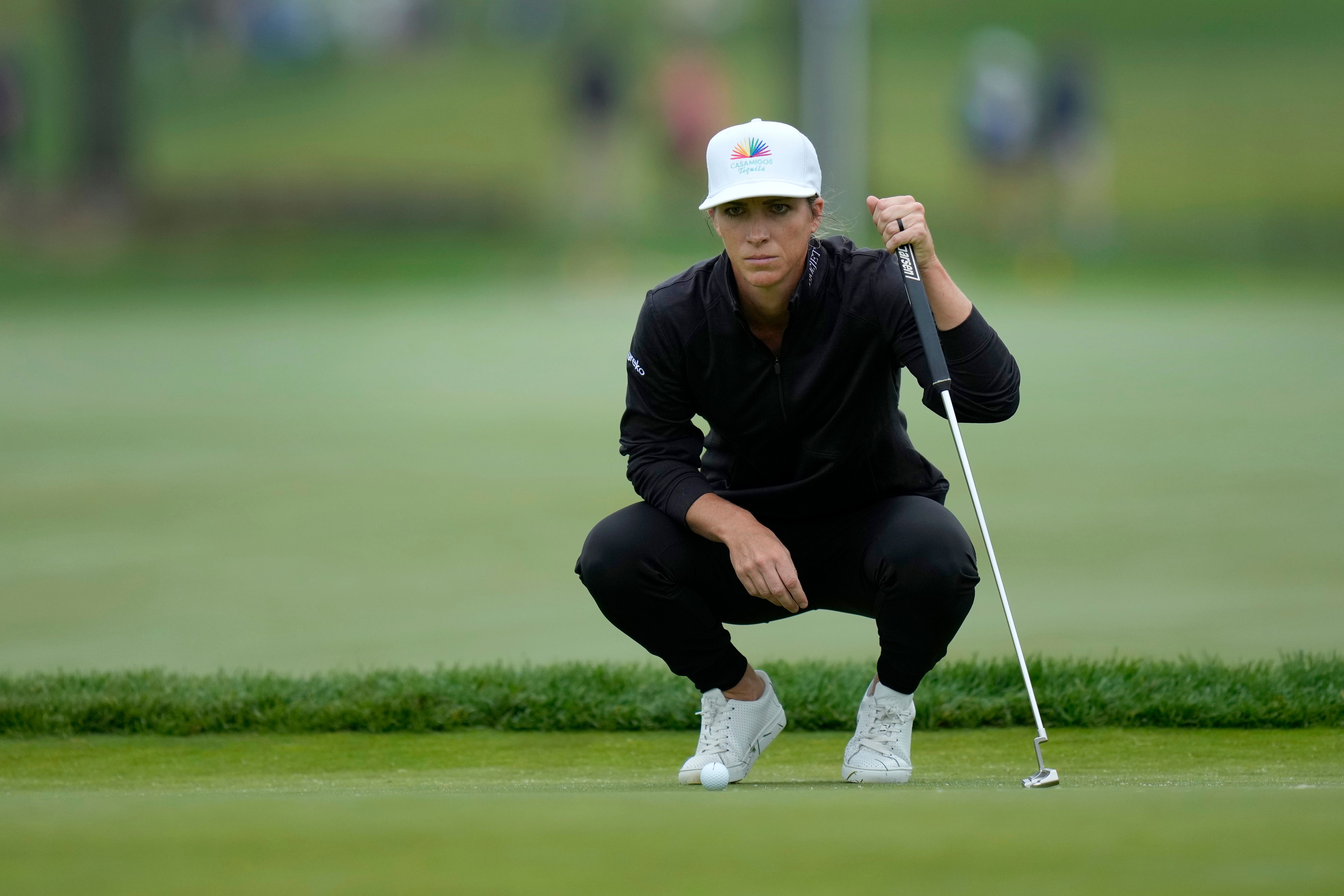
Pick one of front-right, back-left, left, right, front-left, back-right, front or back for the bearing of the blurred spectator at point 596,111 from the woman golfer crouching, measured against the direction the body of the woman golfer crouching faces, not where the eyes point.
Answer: back

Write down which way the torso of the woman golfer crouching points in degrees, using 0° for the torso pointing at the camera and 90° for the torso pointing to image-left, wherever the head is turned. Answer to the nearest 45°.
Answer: approximately 0°

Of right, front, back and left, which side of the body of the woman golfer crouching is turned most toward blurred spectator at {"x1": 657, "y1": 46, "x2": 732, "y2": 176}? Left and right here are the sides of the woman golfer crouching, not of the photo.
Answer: back

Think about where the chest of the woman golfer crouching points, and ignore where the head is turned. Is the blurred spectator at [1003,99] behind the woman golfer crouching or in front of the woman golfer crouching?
behind

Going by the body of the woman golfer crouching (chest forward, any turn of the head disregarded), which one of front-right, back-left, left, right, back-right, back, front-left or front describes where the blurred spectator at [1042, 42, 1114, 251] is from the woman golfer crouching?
back

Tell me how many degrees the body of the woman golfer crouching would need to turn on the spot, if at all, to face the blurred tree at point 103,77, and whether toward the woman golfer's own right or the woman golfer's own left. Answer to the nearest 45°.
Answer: approximately 135° to the woman golfer's own right

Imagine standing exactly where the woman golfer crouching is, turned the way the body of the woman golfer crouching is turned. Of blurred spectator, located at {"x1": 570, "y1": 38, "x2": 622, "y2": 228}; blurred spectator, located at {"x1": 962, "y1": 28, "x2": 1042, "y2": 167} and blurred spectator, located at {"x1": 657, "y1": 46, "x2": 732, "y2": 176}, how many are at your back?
3
